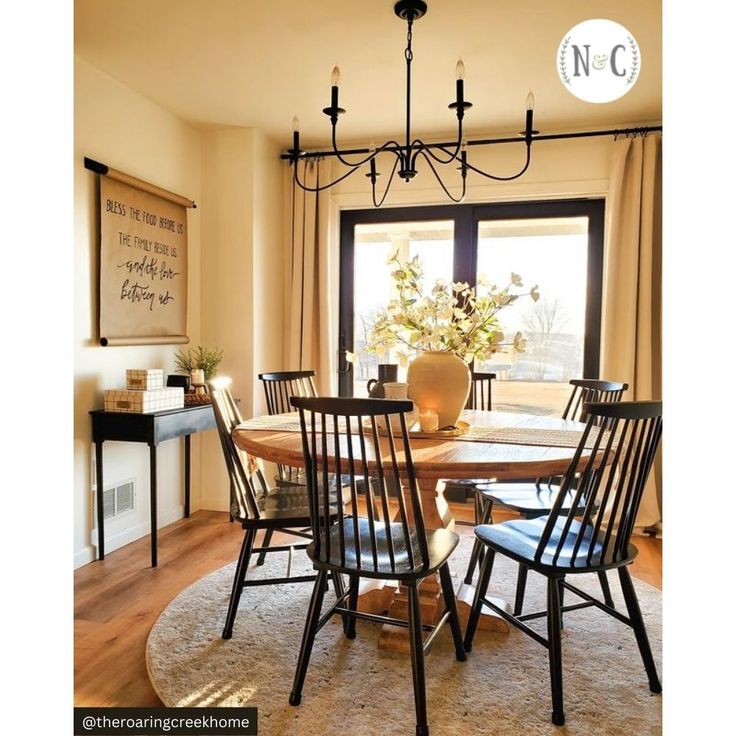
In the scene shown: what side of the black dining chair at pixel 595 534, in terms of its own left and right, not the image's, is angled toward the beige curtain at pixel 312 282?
front

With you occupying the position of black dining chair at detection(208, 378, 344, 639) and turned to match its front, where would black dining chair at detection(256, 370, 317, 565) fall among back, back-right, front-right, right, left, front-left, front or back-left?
left

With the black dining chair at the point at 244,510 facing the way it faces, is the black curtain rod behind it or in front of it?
in front

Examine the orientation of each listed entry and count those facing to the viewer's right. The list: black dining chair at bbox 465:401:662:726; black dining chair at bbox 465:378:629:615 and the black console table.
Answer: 1

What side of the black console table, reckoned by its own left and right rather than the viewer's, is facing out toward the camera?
right

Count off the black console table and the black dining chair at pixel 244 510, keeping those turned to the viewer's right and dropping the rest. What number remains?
2

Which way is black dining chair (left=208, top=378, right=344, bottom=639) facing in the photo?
to the viewer's right

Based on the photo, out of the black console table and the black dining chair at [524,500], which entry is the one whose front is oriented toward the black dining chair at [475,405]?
the black console table

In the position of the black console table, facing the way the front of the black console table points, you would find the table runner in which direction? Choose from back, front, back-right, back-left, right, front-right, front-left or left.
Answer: front-right

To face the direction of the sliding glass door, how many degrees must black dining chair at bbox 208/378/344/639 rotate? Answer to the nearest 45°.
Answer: approximately 45° to its left

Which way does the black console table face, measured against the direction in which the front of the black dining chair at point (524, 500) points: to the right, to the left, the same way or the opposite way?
the opposite way

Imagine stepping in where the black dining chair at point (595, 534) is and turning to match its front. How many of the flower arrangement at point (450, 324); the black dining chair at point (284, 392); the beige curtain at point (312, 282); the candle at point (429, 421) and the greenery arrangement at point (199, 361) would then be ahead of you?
5

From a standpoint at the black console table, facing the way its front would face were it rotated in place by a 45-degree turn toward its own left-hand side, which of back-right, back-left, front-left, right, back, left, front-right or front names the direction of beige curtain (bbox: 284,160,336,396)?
front
